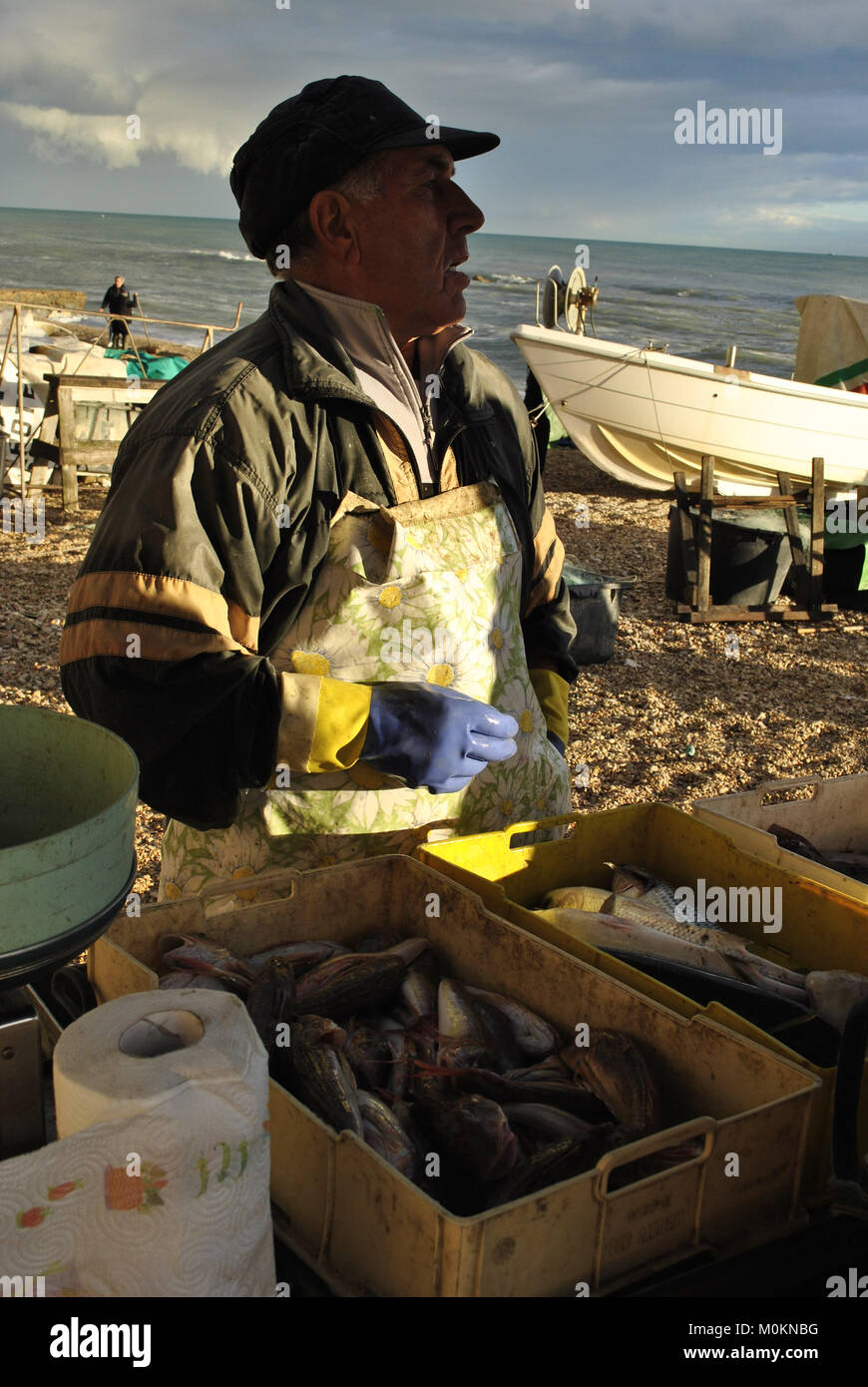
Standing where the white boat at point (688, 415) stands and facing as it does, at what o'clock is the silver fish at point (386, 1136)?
The silver fish is roughly at 9 o'clock from the white boat.

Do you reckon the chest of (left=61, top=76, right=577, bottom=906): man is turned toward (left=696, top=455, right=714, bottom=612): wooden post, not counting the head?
no

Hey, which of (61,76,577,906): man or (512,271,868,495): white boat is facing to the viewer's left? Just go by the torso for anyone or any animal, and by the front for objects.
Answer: the white boat

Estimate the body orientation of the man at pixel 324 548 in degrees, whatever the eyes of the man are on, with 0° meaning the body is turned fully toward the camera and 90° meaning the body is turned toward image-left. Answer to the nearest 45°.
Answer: approximately 315°

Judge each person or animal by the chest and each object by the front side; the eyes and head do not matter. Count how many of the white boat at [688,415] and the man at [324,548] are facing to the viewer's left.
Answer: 1

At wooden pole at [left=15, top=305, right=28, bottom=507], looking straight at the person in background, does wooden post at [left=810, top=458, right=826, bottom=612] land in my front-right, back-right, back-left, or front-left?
back-right

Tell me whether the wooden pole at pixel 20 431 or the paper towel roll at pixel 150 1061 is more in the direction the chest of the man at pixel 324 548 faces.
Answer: the paper towel roll

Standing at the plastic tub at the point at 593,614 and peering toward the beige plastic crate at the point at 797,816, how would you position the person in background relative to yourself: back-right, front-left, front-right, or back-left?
back-right

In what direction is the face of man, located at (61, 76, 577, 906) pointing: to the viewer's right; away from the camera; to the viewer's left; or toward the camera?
to the viewer's right

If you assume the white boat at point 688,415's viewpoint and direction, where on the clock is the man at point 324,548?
The man is roughly at 9 o'clock from the white boat.

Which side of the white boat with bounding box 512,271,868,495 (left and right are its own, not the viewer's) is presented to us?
left
